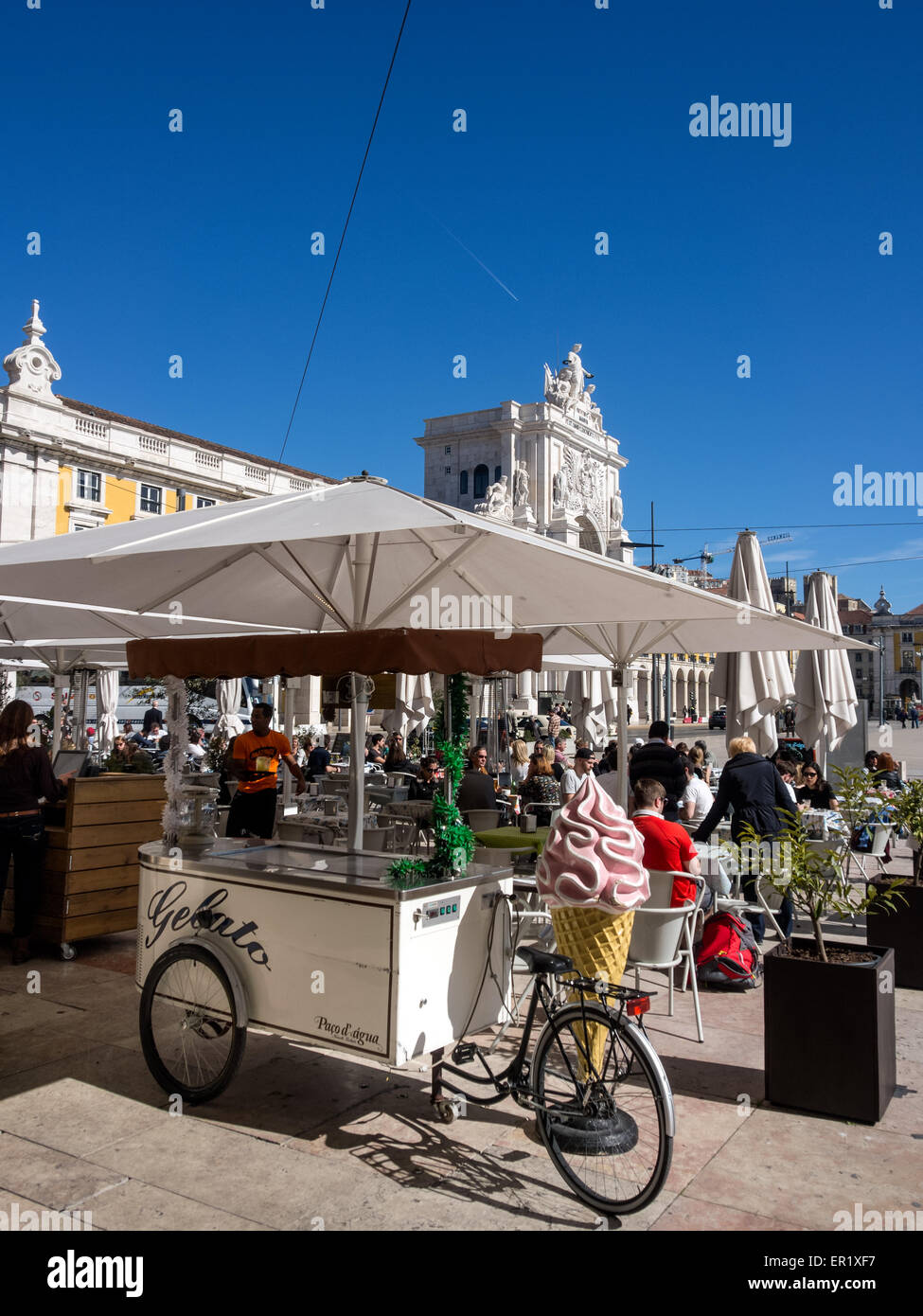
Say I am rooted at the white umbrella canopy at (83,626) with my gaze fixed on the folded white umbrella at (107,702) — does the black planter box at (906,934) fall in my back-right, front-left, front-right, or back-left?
back-right

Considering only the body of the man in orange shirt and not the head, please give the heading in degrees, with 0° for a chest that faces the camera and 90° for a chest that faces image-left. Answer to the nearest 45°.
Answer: approximately 0°

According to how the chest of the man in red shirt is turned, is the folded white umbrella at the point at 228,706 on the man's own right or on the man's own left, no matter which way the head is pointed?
on the man's own left

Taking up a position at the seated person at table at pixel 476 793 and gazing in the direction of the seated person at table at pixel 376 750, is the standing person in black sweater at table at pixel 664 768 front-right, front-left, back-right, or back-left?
back-right
